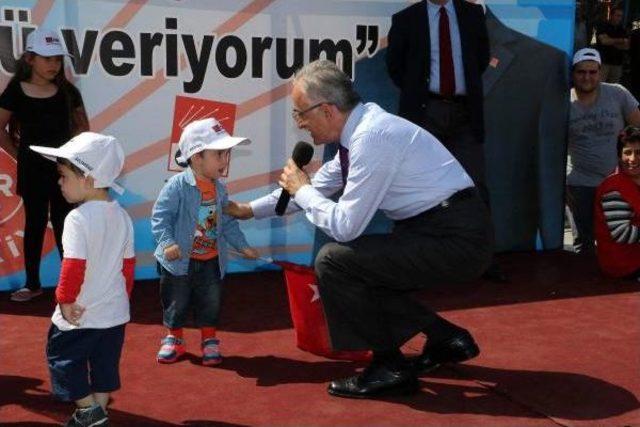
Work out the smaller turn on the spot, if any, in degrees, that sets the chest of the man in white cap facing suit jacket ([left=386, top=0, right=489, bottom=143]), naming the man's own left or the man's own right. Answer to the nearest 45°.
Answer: approximately 45° to the man's own right

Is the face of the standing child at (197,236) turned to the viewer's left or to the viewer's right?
to the viewer's right

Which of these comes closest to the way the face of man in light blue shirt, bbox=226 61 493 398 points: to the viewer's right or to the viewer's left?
to the viewer's left

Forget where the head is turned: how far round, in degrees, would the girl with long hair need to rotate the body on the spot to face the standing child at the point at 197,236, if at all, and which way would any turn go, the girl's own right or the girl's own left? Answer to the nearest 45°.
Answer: approximately 45° to the girl's own left

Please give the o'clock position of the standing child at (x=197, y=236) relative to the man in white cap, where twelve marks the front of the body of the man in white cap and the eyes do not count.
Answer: The standing child is roughly at 1 o'clock from the man in white cap.

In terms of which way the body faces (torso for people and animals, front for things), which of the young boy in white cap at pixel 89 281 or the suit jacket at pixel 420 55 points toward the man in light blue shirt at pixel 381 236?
the suit jacket

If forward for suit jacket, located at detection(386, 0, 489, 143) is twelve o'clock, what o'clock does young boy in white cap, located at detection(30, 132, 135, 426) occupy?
The young boy in white cap is roughly at 1 o'clock from the suit jacket.

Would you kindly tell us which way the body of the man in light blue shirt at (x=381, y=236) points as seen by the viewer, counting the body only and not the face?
to the viewer's left

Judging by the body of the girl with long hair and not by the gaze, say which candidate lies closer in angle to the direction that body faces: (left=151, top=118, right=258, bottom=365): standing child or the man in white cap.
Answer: the standing child
